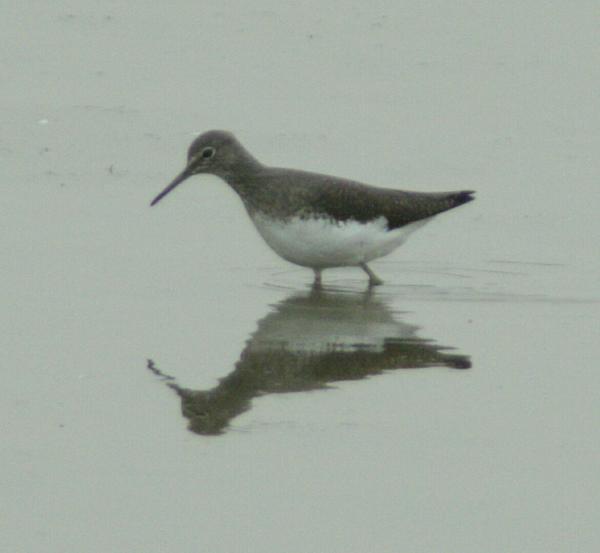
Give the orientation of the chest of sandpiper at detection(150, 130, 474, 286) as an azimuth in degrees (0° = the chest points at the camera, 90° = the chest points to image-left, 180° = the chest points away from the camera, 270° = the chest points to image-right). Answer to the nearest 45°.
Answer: approximately 90°
